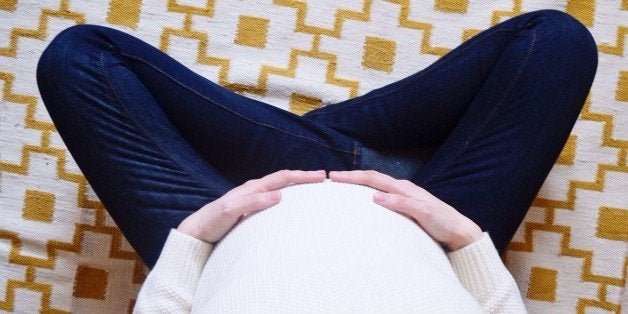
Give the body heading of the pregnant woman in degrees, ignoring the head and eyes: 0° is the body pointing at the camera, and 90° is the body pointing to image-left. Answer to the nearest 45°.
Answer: approximately 180°
